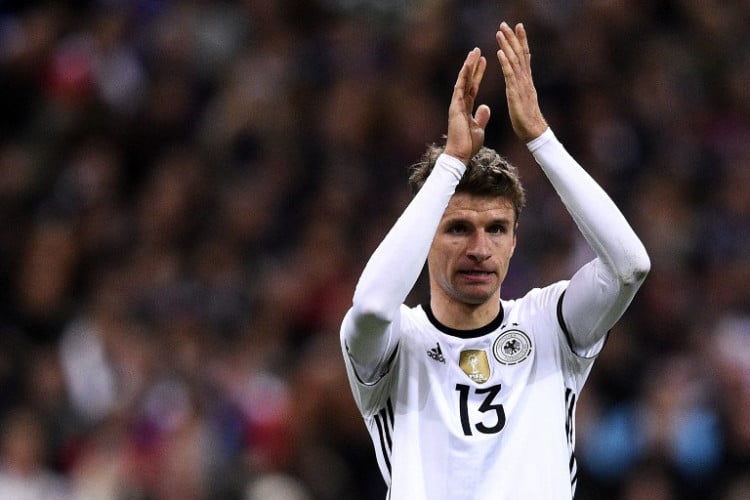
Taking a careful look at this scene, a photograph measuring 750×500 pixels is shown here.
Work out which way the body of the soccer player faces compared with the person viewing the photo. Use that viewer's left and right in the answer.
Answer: facing the viewer
